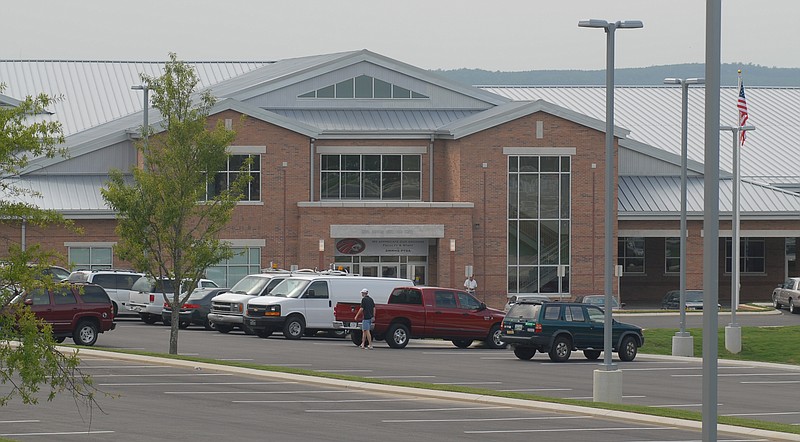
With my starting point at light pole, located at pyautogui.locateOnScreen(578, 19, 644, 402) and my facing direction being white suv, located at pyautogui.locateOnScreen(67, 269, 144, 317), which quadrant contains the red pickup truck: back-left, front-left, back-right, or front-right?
front-right

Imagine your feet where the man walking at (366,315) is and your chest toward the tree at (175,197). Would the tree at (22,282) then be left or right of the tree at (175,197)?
left

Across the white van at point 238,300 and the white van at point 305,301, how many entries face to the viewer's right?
0

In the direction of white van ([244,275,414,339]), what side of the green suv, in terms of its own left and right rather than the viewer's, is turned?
left

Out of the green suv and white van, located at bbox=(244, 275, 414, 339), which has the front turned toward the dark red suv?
the white van

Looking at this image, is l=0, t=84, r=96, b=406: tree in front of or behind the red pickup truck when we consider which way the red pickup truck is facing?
behind

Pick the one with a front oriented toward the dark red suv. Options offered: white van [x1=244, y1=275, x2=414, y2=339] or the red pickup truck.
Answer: the white van

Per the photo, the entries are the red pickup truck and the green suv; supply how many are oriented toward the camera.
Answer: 0

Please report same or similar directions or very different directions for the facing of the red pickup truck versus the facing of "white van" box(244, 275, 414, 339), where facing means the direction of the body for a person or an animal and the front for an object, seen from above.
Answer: very different directions

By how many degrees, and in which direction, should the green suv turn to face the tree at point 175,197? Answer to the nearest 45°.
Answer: approximately 180°

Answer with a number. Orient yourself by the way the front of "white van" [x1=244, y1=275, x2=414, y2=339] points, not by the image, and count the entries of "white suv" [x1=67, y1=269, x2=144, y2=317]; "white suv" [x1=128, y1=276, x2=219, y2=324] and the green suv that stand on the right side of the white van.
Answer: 2

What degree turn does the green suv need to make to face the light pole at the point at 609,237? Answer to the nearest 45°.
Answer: approximately 135° to its right

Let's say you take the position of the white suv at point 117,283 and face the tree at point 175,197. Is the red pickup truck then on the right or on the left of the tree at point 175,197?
left

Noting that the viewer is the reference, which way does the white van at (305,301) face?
facing the viewer and to the left of the viewer

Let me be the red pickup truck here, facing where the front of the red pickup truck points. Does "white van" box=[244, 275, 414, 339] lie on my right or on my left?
on my left
